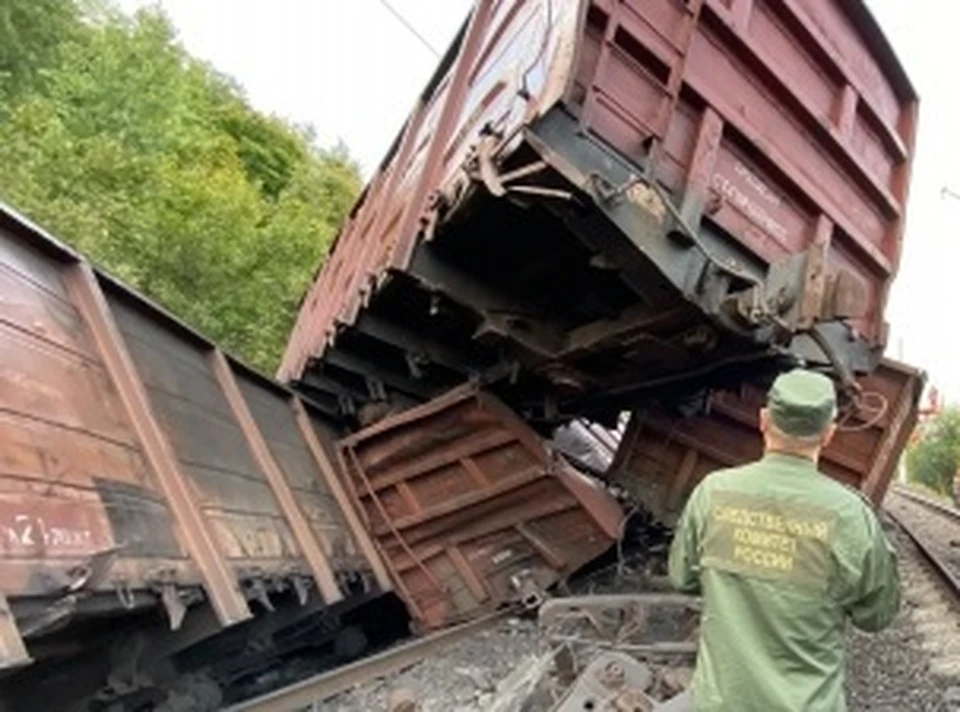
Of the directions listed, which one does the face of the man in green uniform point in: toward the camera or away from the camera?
away from the camera

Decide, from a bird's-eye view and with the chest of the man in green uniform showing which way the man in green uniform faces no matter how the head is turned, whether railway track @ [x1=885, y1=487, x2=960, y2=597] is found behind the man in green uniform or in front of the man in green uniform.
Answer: in front

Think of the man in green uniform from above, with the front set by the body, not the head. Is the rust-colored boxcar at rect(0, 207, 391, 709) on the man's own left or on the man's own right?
on the man's own left

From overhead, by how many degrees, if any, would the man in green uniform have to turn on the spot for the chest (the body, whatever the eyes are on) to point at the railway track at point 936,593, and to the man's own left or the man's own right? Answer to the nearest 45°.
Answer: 0° — they already face it

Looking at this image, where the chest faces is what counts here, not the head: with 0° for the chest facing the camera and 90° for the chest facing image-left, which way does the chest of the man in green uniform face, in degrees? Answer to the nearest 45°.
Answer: approximately 180°

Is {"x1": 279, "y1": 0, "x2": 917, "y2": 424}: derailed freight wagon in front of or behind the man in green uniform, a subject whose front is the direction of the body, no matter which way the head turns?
in front

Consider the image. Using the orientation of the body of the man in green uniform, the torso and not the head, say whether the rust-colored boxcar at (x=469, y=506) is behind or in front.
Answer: in front
